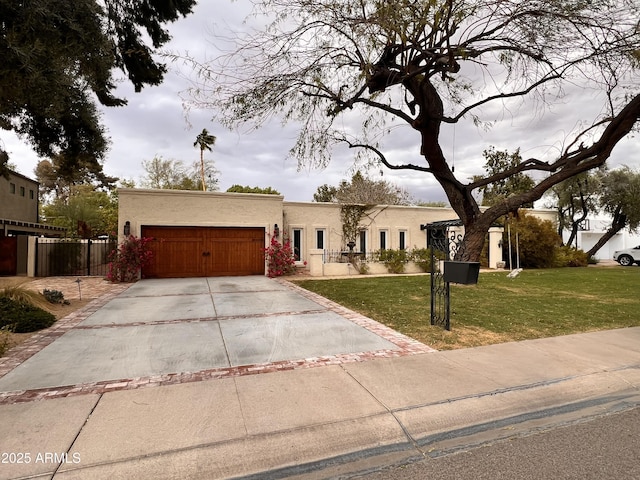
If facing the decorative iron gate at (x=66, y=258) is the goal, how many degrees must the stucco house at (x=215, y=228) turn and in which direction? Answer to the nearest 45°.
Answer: approximately 90° to its right

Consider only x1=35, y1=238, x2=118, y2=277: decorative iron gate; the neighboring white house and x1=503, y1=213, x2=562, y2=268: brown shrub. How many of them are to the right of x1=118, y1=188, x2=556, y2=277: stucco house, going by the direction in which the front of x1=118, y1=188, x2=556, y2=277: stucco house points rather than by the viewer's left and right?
1

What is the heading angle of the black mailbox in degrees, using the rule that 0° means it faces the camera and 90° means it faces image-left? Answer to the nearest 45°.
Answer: approximately 315°

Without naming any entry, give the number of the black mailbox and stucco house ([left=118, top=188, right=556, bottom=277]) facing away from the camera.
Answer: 0

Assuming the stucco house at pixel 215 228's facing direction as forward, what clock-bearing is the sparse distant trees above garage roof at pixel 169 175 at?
The sparse distant trees above garage roof is roughly at 5 o'clock from the stucco house.

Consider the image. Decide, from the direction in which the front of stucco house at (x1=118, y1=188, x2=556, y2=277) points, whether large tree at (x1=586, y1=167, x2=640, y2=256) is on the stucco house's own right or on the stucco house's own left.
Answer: on the stucco house's own left

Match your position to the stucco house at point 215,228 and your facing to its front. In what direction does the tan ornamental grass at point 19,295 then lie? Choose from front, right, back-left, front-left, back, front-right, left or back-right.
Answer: front

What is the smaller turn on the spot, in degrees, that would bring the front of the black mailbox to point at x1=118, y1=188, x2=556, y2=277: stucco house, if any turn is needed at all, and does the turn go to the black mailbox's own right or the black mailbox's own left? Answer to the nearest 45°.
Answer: approximately 180°

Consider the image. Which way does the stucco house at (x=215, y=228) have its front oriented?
toward the camera

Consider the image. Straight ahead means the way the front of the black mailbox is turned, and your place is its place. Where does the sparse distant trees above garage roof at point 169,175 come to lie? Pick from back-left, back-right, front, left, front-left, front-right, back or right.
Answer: back

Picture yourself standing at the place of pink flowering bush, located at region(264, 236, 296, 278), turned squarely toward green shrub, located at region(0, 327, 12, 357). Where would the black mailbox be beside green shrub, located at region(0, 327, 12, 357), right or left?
left

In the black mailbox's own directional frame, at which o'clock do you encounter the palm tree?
The palm tree is roughly at 6 o'clock from the black mailbox.
